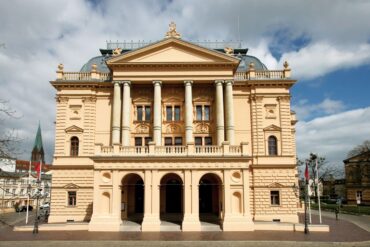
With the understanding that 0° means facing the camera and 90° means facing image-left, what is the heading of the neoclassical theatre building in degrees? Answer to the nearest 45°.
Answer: approximately 0°
